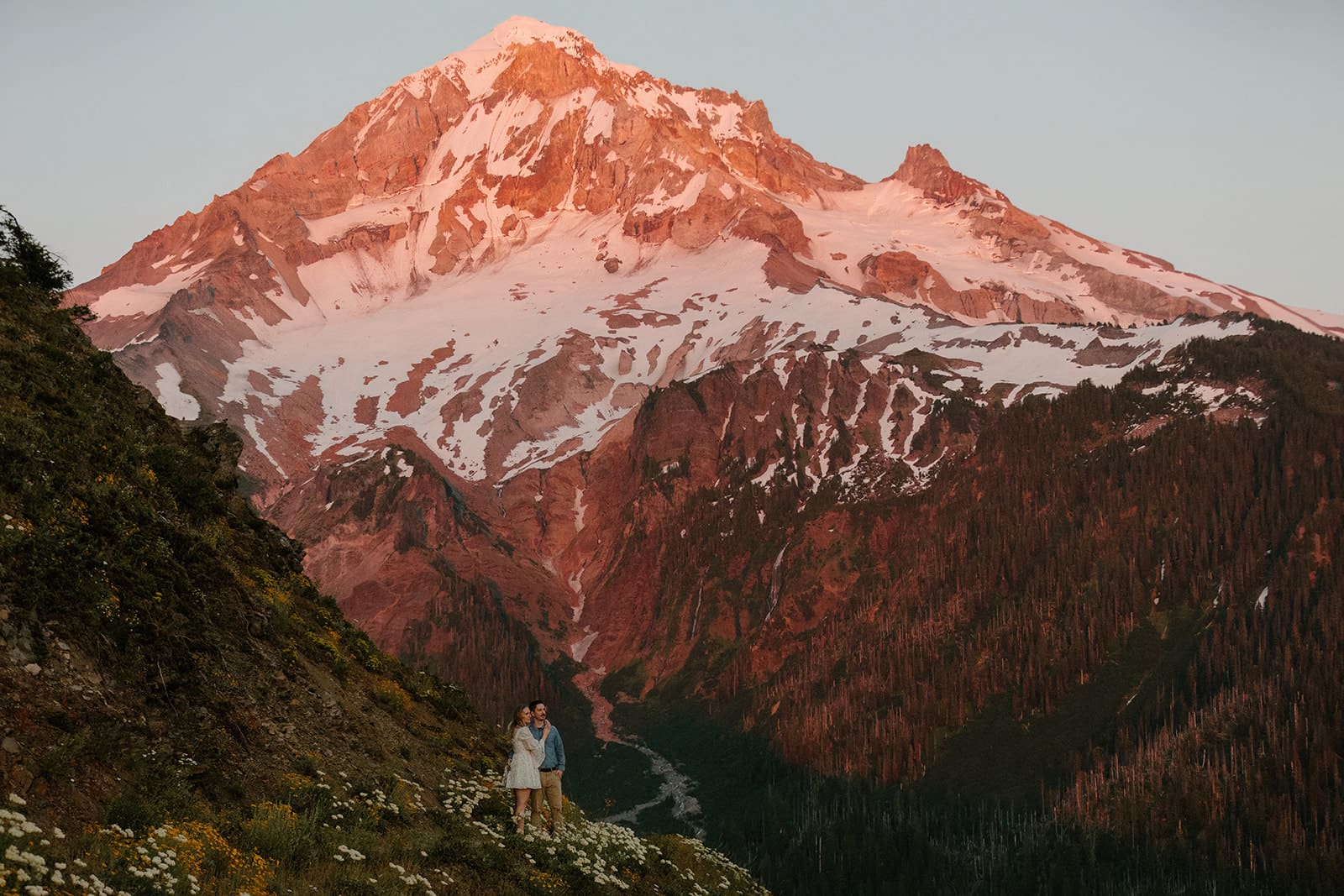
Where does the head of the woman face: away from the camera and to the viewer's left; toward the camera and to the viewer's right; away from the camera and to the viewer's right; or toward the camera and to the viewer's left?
toward the camera and to the viewer's right

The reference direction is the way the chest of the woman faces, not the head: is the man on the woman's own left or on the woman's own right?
on the woman's own left

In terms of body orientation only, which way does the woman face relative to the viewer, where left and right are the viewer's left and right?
facing to the right of the viewer
